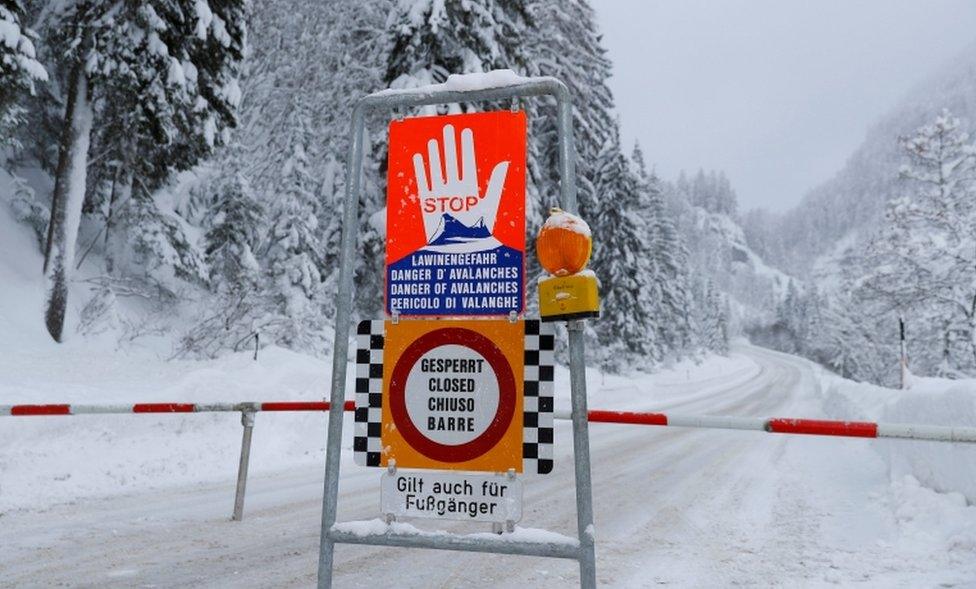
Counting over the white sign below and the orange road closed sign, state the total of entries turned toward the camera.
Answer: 2

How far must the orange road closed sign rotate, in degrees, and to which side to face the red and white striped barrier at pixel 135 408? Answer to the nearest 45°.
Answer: approximately 135° to its right

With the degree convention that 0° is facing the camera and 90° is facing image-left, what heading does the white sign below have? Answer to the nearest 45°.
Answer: approximately 0°

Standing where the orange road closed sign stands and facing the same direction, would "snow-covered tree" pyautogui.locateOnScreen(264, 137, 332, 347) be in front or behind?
behind

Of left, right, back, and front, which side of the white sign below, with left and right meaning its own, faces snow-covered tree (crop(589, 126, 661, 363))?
back
